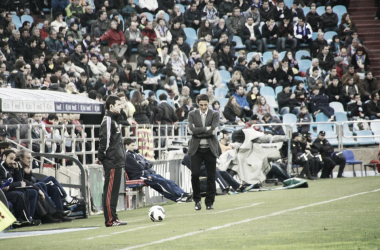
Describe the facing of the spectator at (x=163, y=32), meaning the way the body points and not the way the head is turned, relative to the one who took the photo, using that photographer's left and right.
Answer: facing the viewer and to the right of the viewer

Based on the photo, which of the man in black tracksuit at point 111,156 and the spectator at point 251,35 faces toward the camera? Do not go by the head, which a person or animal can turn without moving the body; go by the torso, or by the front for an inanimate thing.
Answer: the spectator

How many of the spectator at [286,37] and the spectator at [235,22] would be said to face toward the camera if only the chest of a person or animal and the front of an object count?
2

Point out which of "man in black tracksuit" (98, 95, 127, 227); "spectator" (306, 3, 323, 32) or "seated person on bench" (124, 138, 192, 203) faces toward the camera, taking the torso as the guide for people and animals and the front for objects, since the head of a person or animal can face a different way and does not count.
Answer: the spectator

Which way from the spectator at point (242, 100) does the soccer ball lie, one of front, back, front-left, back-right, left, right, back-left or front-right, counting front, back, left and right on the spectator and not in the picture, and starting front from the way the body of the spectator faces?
front-right

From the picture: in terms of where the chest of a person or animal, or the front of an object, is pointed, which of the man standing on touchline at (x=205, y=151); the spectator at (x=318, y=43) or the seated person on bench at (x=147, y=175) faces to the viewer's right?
the seated person on bench

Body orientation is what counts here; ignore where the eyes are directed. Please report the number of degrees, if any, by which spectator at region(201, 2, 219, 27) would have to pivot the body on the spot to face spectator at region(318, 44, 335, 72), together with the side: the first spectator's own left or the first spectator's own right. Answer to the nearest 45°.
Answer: approximately 90° to the first spectator's own left

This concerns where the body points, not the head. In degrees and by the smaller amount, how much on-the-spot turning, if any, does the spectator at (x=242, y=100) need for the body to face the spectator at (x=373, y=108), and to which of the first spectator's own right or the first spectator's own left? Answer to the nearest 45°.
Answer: approximately 45° to the first spectator's own left

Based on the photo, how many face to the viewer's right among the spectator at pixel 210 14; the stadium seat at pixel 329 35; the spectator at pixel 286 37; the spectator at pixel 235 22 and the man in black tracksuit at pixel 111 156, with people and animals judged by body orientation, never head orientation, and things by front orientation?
1

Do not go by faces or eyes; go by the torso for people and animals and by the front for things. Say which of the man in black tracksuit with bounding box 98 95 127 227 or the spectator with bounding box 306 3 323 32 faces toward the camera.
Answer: the spectator

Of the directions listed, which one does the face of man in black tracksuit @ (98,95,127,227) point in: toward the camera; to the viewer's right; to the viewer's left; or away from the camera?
to the viewer's right

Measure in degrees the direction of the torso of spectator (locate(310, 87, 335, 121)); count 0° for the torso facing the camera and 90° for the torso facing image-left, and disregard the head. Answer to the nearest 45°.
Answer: approximately 315°

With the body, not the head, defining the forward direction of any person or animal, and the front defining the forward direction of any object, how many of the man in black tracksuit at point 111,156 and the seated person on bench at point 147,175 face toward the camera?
0

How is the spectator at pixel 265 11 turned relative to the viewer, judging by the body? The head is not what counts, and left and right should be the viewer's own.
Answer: facing the viewer and to the left of the viewer

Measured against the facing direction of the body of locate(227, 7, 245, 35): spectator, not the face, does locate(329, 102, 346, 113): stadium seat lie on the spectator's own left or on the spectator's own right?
on the spectator's own left

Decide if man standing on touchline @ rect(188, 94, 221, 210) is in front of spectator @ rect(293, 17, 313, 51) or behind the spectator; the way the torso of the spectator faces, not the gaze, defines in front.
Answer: in front

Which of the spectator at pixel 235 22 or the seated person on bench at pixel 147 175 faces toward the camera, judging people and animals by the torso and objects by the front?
the spectator
